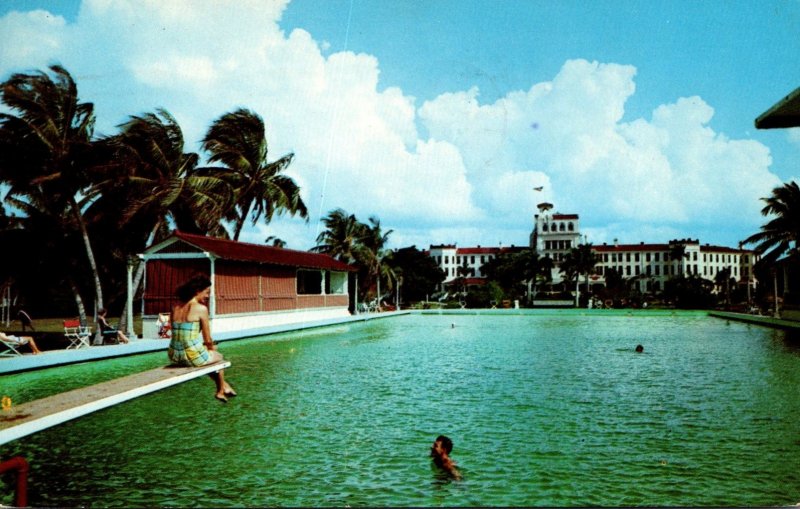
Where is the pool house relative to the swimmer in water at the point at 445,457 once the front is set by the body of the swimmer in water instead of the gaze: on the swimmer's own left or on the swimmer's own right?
on the swimmer's own right

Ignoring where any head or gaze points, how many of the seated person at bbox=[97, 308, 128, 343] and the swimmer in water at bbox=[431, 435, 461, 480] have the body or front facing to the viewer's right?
1

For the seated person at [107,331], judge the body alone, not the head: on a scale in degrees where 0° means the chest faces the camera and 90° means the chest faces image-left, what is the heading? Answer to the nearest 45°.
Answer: approximately 270°

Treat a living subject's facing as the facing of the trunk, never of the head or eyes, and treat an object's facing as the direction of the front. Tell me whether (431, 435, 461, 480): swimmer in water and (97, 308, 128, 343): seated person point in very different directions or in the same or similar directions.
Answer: very different directions

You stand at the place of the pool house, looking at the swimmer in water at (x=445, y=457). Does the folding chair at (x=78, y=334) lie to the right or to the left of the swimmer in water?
right
